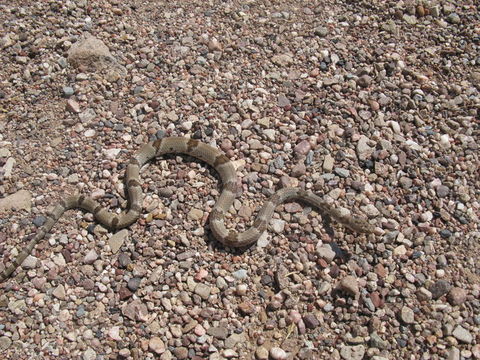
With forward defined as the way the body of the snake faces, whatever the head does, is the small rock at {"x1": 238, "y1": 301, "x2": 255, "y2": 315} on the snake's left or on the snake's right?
on the snake's right

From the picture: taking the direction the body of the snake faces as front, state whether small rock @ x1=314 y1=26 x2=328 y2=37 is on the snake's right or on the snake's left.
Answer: on the snake's left

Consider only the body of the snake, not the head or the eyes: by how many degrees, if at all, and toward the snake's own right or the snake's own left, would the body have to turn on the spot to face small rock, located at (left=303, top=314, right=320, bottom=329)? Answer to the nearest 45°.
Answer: approximately 45° to the snake's own right

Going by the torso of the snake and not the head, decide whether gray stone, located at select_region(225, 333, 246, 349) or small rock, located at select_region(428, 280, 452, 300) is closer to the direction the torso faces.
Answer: the small rock

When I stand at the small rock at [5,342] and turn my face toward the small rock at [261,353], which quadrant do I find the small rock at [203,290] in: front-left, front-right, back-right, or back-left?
front-left

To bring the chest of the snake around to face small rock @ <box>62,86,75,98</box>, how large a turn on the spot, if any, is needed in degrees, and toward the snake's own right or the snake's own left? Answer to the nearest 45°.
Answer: approximately 135° to the snake's own left

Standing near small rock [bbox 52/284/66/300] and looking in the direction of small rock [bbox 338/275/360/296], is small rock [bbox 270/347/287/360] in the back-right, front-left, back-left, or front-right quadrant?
front-right

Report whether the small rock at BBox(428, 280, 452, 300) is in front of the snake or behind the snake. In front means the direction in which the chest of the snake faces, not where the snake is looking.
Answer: in front

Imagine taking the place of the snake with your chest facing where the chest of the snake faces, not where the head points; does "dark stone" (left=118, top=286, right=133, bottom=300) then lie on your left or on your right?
on your right

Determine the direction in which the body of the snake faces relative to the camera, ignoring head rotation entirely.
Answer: to the viewer's right

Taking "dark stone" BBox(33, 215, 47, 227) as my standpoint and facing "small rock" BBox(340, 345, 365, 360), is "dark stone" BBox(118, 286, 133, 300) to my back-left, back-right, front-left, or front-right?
front-right

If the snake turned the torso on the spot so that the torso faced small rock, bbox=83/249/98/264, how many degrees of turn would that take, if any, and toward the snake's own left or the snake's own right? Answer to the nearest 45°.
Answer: approximately 135° to the snake's own right

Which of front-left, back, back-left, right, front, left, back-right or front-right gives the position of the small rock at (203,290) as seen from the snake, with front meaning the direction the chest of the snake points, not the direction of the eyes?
right

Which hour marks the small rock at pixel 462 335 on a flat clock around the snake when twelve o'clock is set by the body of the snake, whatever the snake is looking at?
The small rock is roughly at 1 o'clock from the snake.
